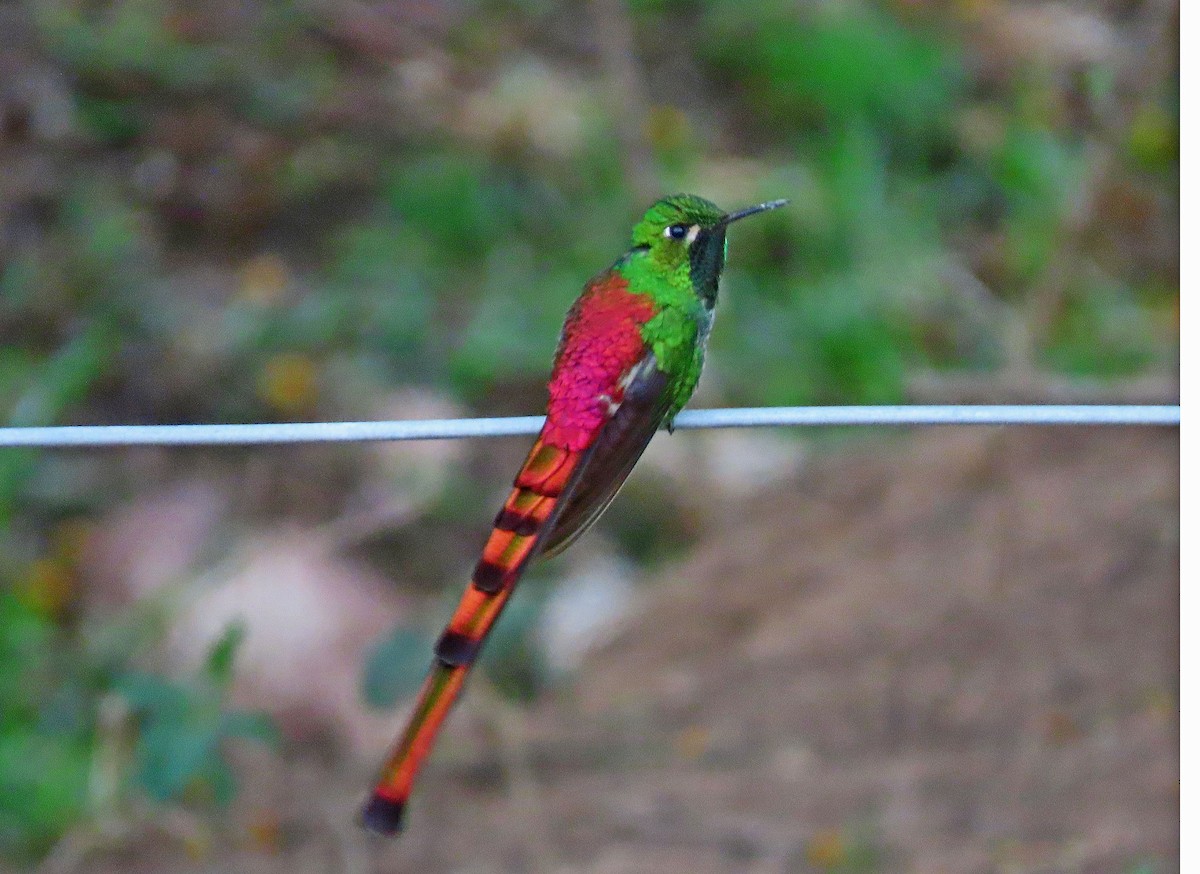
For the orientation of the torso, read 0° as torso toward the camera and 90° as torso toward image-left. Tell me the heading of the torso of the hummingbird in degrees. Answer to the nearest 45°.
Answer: approximately 225°
